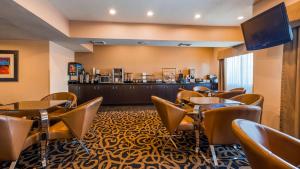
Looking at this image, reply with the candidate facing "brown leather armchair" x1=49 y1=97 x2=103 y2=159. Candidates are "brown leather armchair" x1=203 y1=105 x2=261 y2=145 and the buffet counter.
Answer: the buffet counter

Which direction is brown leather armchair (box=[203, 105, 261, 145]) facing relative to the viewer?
away from the camera

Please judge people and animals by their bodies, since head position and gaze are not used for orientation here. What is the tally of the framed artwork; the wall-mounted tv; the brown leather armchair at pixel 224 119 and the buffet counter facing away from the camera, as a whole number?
1

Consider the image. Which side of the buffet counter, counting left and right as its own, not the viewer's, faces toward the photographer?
front

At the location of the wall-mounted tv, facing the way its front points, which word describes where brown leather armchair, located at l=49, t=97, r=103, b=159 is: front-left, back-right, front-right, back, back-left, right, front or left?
front

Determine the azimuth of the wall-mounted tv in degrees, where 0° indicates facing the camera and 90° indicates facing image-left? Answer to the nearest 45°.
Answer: approximately 45°

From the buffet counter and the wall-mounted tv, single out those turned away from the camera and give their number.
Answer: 0

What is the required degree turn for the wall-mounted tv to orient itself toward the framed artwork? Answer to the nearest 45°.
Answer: approximately 45° to its right

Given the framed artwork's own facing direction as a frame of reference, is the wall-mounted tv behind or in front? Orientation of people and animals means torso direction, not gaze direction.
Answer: in front

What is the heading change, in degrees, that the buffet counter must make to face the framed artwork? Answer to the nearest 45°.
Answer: approximately 45° to its right

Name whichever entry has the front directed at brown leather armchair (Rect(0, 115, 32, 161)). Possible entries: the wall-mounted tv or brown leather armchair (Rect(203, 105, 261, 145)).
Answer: the wall-mounted tv

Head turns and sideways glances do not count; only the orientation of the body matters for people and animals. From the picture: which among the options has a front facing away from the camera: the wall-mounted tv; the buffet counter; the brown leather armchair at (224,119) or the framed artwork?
the brown leather armchair
